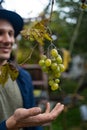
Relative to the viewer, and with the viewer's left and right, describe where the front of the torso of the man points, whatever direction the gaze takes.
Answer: facing the viewer and to the right of the viewer
